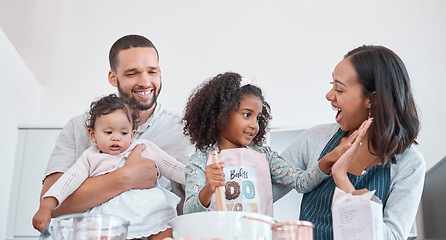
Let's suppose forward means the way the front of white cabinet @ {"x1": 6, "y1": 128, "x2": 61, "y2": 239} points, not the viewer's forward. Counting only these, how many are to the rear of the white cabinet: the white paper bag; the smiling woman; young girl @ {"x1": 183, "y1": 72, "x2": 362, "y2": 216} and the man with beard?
0

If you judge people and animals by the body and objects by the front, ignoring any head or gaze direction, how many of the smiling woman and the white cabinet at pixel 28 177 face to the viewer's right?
0

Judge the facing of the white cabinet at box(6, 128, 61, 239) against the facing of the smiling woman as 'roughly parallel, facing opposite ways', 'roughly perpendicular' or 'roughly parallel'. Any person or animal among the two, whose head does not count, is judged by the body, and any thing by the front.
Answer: roughly perpendicular

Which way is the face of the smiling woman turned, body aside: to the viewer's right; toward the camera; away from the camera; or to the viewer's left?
to the viewer's left

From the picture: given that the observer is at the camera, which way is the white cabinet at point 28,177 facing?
facing the viewer

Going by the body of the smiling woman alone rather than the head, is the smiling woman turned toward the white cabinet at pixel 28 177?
no

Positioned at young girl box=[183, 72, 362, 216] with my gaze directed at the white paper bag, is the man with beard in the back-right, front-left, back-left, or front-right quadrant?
back-right

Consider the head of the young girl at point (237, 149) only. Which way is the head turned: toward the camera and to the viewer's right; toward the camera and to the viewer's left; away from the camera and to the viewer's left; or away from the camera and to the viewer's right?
toward the camera and to the viewer's right

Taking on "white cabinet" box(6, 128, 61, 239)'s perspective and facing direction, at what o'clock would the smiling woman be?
The smiling woman is roughly at 11 o'clock from the white cabinet.

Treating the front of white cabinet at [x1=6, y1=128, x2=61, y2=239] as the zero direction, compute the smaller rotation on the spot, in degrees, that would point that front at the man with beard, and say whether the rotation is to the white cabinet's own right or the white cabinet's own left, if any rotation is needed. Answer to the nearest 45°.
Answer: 0° — it already faces them

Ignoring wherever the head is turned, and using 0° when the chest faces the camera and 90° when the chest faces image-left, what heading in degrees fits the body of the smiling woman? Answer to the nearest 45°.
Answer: approximately 45°

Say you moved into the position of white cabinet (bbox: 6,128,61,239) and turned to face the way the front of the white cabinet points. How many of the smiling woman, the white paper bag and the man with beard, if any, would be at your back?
0

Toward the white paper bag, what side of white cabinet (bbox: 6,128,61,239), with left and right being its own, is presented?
front

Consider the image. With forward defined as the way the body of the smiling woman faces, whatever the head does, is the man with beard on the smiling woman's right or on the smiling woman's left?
on the smiling woman's right
